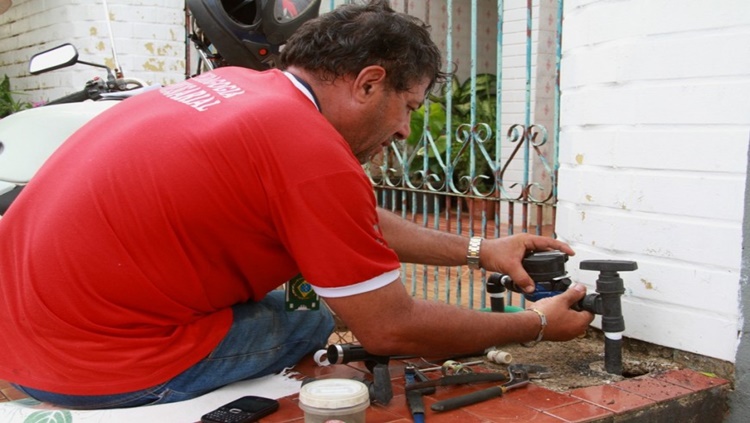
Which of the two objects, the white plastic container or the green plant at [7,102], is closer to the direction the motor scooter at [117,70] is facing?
the green plant

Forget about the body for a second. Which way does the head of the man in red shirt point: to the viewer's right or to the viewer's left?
to the viewer's right

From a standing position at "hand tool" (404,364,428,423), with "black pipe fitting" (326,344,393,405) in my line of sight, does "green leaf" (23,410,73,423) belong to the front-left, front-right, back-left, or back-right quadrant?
front-left

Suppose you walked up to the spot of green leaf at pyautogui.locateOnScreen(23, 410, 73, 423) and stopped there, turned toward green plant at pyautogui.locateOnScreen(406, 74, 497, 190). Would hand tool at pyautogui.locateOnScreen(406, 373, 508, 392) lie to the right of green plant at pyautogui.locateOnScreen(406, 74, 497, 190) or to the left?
right
